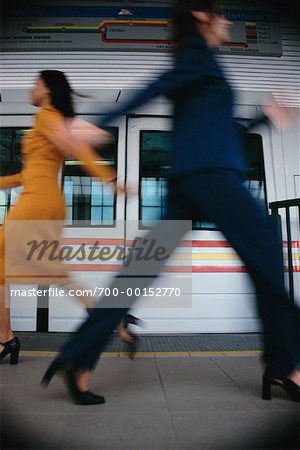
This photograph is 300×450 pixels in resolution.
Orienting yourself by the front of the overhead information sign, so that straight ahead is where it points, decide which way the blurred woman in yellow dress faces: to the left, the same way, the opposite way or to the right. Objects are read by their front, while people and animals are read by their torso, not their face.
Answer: to the right

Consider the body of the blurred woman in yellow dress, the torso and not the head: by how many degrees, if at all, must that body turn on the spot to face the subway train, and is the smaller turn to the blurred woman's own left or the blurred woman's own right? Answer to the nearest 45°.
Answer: approximately 135° to the blurred woman's own right

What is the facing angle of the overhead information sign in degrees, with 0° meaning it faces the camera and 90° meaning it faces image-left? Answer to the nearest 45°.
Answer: approximately 0°

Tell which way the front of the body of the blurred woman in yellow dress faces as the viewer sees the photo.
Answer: to the viewer's left
